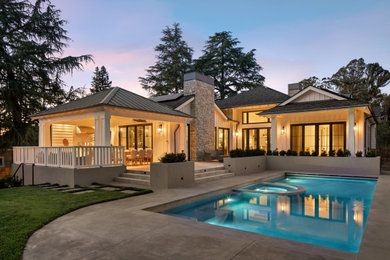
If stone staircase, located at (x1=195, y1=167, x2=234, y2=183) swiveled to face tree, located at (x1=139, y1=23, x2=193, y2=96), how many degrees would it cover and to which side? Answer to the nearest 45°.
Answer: approximately 135° to its left

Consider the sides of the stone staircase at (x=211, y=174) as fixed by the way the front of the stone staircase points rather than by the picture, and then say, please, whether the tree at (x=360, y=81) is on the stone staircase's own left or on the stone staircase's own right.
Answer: on the stone staircase's own left

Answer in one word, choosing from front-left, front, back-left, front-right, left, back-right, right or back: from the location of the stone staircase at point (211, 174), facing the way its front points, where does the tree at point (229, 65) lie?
back-left

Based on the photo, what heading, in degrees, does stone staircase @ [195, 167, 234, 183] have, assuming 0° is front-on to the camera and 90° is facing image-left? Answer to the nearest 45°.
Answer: approximately 315°

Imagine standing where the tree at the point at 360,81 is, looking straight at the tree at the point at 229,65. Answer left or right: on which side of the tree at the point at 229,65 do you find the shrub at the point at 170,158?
left

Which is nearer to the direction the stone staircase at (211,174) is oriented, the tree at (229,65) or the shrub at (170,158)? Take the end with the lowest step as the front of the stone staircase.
the shrub

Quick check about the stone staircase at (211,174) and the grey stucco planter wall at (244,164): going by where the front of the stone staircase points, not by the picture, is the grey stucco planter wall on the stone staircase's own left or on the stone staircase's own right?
on the stone staircase's own left
